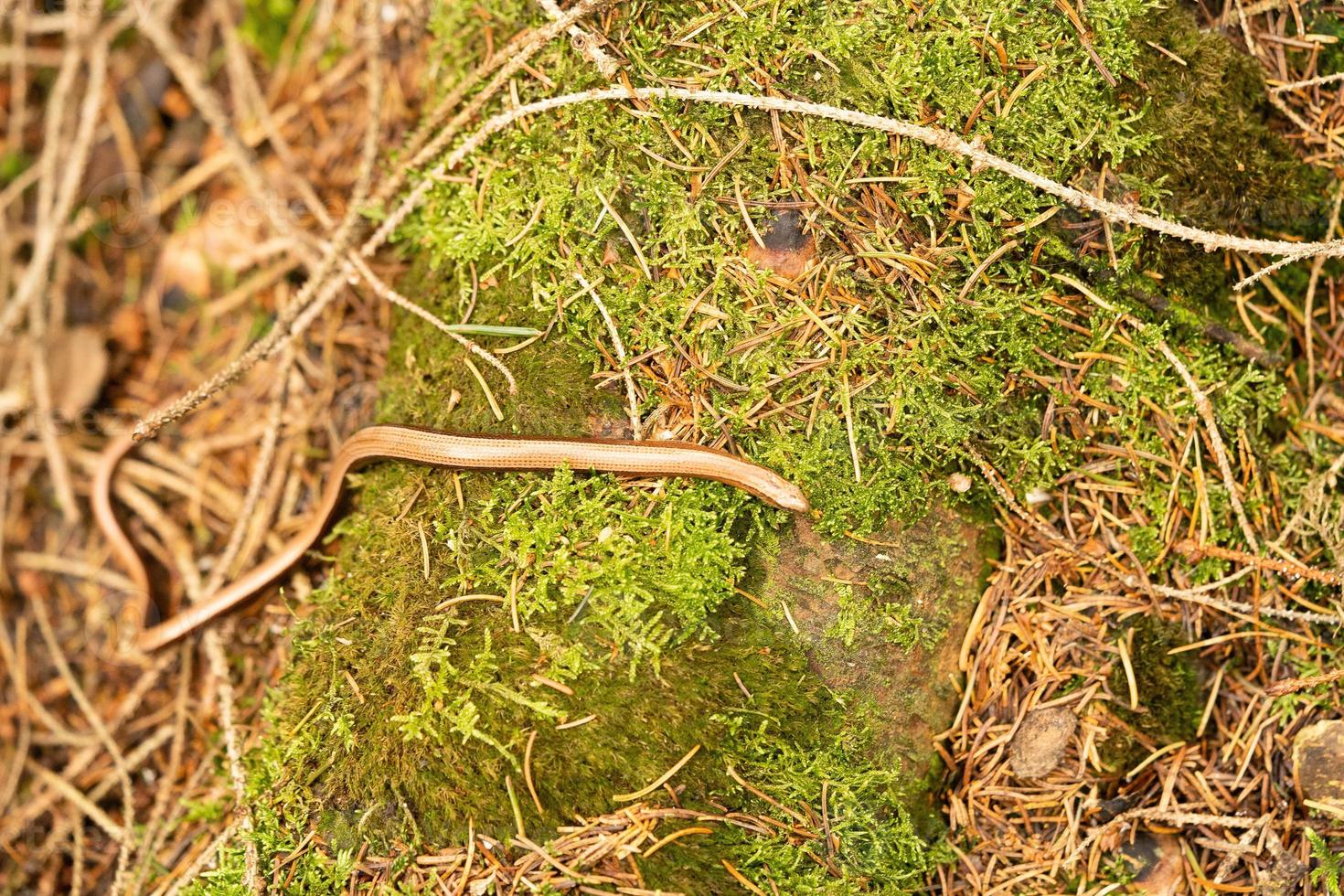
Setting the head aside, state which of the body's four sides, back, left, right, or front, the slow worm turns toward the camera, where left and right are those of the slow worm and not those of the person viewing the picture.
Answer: right
